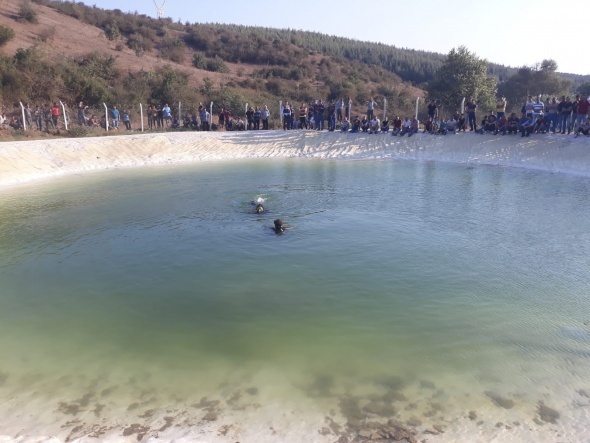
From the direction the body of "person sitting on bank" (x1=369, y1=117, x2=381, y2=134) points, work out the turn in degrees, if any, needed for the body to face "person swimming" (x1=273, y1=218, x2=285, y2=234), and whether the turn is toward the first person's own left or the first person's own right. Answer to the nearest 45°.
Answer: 0° — they already face them

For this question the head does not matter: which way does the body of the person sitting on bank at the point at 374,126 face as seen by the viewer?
toward the camera

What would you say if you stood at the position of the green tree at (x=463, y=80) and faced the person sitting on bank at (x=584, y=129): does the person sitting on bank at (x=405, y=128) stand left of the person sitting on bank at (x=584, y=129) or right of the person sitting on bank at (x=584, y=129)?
right

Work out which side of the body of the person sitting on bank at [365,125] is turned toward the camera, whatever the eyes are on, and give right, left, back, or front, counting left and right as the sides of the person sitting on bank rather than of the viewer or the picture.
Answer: front

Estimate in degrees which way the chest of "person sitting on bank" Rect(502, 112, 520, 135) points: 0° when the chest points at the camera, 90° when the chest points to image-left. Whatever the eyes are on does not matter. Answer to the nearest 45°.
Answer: approximately 45°

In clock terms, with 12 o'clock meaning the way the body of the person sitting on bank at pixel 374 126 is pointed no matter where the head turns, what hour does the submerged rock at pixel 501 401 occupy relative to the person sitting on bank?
The submerged rock is roughly at 12 o'clock from the person sitting on bank.

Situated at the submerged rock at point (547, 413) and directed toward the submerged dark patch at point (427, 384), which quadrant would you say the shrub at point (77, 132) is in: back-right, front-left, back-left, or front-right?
front-right

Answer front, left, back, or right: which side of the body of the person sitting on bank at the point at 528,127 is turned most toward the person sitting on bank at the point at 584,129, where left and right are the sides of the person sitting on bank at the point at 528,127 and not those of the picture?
left

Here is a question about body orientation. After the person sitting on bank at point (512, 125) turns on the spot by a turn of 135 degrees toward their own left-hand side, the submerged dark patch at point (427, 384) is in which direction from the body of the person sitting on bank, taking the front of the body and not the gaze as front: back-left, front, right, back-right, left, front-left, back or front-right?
right

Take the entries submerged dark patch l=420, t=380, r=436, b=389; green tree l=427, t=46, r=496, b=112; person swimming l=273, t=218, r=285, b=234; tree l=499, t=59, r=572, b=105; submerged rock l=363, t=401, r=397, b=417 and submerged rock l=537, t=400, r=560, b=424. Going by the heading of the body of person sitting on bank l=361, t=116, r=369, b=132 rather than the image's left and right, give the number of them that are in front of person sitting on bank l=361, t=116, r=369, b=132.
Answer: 4

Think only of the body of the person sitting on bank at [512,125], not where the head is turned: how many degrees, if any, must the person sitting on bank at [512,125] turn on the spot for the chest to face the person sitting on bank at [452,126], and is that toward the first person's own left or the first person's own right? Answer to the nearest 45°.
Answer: approximately 45° to the first person's own right

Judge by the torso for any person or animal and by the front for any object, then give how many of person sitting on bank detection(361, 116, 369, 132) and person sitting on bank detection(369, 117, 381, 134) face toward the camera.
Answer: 2

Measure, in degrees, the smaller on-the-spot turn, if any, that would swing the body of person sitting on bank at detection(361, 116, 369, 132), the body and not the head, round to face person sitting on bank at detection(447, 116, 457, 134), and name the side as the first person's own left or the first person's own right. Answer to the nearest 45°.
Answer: approximately 90° to the first person's own left

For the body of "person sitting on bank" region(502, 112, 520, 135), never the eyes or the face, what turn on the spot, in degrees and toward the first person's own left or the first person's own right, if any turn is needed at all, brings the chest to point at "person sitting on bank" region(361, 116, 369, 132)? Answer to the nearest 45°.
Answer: approximately 45° to the first person's own right

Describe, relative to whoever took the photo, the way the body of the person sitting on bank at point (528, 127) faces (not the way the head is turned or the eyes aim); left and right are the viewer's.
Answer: facing the viewer and to the left of the viewer
